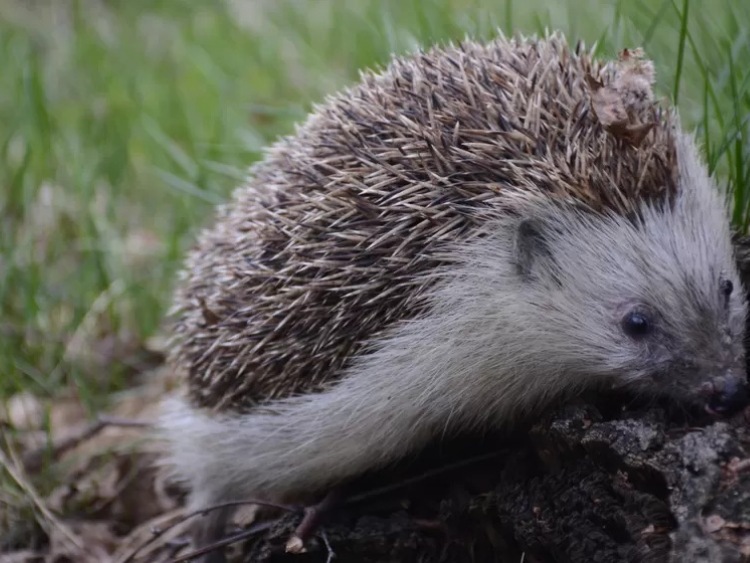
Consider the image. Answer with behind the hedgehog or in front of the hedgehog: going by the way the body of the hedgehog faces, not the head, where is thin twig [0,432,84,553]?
behind

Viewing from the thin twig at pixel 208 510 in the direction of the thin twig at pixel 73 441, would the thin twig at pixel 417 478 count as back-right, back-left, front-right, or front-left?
back-right

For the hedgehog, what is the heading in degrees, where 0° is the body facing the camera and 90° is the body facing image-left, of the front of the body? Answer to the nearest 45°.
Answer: approximately 315°

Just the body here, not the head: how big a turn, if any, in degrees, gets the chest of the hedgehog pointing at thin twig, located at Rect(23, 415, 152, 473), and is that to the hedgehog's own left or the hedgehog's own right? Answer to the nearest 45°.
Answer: approximately 180°
